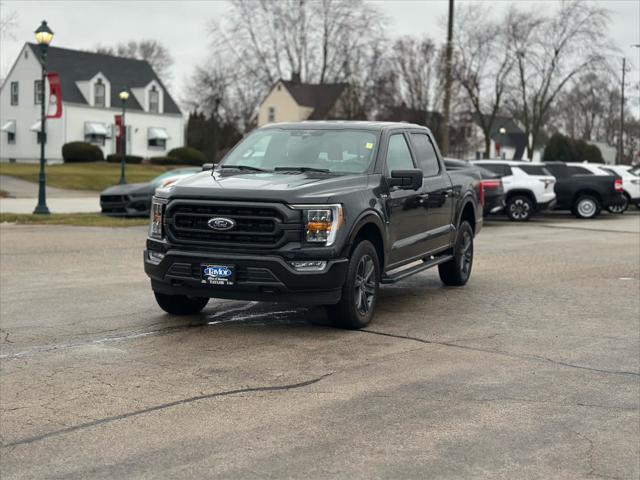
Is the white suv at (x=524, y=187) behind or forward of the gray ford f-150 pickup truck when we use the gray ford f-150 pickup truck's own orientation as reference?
behind

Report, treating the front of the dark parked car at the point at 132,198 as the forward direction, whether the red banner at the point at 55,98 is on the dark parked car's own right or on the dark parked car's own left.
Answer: on the dark parked car's own right

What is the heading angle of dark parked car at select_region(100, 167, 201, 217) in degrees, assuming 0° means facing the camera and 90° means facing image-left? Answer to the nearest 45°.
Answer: approximately 45°

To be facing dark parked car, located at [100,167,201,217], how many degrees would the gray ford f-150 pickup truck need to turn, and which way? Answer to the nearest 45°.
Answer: approximately 135° to its right

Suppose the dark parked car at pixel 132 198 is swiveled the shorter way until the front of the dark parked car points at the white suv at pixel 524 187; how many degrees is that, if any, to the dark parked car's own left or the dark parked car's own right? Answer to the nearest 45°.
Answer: approximately 135° to the dark parked car's own left
